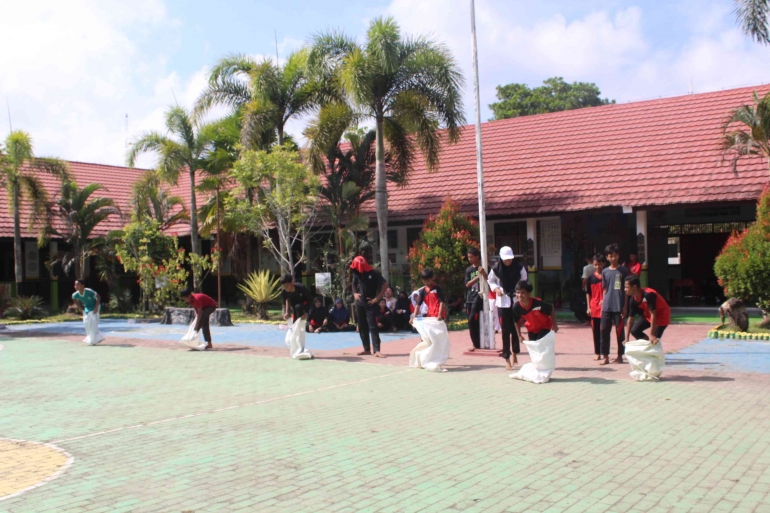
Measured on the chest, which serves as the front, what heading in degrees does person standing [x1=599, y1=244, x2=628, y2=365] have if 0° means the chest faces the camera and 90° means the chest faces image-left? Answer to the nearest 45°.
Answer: approximately 0°

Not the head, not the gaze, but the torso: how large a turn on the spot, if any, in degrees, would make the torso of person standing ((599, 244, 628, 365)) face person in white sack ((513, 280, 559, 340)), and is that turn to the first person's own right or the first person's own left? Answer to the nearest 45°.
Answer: approximately 45° to the first person's own right

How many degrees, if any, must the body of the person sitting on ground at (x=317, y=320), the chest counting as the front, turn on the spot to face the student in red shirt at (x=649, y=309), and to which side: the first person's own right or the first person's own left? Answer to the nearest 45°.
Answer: approximately 45° to the first person's own left

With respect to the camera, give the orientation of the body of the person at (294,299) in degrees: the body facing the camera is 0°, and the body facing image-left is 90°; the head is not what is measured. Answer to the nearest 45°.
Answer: approximately 45°

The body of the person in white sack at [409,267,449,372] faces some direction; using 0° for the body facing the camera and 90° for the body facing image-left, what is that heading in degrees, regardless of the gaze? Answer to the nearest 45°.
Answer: approximately 45°

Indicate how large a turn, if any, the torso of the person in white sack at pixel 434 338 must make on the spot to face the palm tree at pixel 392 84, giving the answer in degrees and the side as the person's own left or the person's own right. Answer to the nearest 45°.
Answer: approximately 135° to the person's own right

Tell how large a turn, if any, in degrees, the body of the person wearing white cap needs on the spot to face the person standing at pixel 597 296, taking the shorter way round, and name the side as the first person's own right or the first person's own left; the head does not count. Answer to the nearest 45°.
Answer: approximately 90° to the first person's own left

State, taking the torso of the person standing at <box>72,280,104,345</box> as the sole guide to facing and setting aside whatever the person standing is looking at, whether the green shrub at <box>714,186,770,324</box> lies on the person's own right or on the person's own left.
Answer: on the person's own left

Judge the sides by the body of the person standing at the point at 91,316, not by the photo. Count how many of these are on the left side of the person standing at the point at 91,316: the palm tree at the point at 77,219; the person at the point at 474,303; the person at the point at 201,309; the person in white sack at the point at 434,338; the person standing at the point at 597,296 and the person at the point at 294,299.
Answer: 5

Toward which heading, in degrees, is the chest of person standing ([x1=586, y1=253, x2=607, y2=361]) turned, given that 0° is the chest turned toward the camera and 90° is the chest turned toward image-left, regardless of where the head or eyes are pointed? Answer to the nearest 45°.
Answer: approximately 0°
